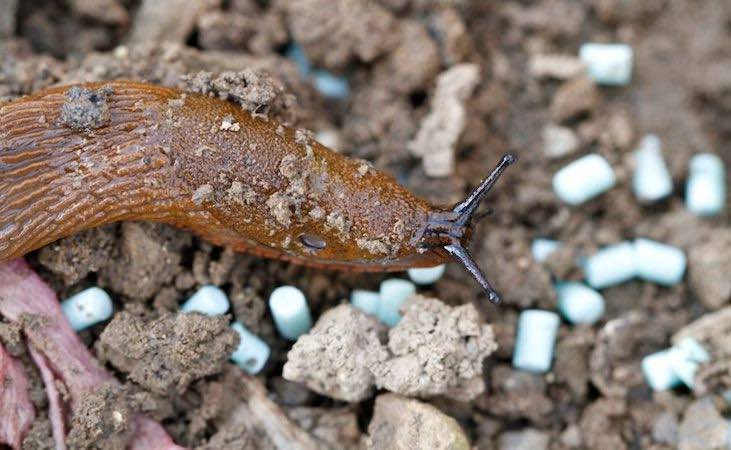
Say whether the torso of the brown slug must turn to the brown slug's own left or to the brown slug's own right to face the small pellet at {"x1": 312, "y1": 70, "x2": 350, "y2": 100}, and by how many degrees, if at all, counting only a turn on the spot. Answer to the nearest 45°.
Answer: approximately 45° to the brown slug's own left

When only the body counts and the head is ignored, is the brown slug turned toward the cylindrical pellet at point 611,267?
yes

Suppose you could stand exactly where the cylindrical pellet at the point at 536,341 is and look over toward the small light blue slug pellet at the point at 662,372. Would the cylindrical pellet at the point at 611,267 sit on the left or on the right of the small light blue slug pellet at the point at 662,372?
left

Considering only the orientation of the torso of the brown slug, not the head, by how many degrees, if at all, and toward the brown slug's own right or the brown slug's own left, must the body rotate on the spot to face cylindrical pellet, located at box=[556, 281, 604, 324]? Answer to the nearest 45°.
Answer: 0° — it already faces it

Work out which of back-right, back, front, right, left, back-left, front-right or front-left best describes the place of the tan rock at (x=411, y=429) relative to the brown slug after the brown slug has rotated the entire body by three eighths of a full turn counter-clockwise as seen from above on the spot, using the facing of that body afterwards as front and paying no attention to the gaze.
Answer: back

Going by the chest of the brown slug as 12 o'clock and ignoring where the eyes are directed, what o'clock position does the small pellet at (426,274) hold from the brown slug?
The small pellet is roughly at 12 o'clock from the brown slug.

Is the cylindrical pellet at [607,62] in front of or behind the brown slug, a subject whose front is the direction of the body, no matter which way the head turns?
in front

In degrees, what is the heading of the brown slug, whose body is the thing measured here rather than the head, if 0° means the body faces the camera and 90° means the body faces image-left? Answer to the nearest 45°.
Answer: approximately 270°

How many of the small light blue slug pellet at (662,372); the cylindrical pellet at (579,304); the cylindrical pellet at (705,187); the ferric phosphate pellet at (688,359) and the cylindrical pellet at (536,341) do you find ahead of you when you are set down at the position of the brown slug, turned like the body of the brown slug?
5

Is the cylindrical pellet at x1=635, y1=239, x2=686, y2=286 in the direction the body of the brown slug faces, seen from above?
yes

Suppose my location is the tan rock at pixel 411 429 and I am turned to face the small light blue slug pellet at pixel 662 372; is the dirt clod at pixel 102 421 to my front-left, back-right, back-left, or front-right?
back-left

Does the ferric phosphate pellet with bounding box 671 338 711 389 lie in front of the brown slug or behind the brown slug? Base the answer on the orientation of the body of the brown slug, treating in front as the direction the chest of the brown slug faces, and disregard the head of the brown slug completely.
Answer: in front

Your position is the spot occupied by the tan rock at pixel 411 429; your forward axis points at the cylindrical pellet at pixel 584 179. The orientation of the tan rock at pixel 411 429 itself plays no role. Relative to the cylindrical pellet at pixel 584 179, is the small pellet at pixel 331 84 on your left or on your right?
left
